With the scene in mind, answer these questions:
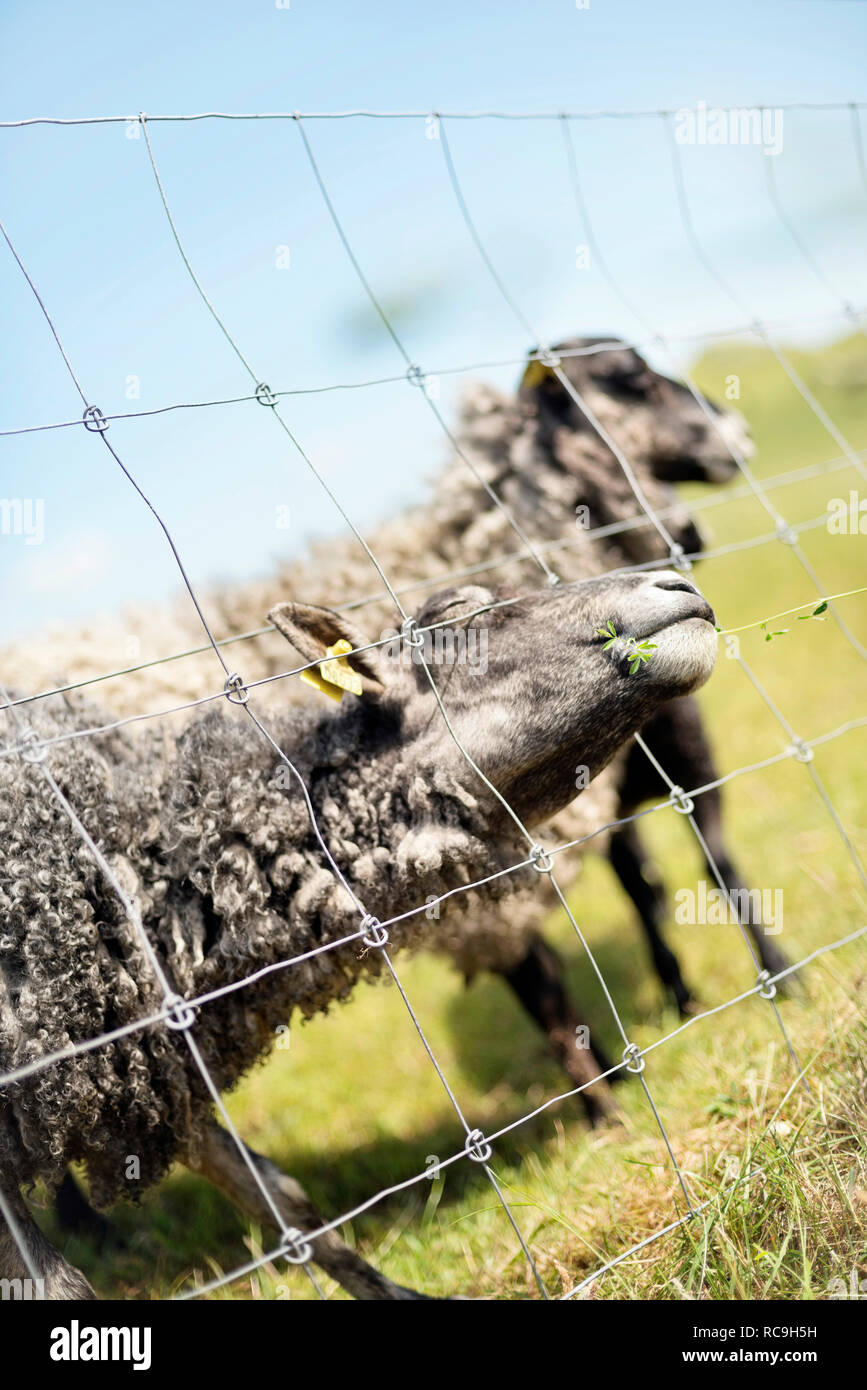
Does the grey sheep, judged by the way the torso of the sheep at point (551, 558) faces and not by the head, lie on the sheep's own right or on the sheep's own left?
on the sheep's own right

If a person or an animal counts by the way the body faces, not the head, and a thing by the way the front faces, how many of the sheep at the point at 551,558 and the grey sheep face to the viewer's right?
2

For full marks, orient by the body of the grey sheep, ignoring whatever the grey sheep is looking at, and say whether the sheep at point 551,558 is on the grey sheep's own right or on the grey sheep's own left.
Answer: on the grey sheep's own left

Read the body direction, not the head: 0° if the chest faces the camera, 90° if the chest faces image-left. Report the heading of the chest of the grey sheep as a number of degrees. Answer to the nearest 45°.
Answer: approximately 270°

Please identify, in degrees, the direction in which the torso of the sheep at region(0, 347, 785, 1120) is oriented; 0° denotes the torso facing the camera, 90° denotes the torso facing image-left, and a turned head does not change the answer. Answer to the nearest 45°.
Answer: approximately 270°
